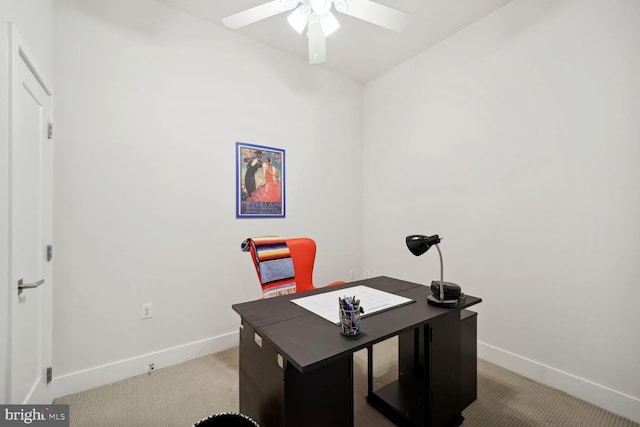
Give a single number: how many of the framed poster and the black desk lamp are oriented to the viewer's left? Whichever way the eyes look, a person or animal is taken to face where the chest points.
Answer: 1

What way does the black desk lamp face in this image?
to the viewer's left

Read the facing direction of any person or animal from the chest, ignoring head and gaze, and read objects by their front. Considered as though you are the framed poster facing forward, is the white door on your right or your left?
on your right

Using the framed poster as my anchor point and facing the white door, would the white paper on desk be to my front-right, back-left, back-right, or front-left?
front-left

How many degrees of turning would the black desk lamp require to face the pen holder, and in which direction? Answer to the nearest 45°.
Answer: approximately 45° to its left

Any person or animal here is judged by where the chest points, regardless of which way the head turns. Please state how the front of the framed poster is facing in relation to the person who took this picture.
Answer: facing the viewer and to the right of the viewer

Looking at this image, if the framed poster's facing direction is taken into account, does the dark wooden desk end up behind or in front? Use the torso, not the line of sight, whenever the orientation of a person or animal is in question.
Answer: in front

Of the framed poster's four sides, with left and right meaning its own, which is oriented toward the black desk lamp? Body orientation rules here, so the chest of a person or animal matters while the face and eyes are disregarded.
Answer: front

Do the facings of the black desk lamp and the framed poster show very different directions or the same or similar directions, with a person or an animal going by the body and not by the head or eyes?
very different directions

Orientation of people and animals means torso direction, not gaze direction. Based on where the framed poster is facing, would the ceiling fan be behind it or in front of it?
in front
